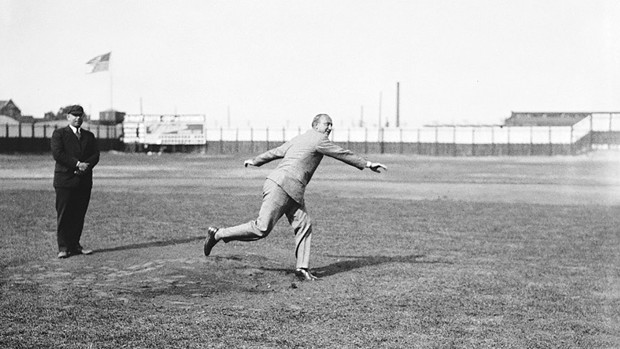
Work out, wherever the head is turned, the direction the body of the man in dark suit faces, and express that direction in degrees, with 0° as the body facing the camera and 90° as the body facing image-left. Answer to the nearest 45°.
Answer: approximately 315°

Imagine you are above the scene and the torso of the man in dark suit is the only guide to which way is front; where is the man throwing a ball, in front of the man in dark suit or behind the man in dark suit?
in front

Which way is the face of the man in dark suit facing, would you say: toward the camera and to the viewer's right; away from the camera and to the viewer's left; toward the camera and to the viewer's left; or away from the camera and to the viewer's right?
toward the camera and to the viewer's right

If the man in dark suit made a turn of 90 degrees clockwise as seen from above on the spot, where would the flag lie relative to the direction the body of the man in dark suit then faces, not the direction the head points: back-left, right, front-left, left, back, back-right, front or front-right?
back-right
